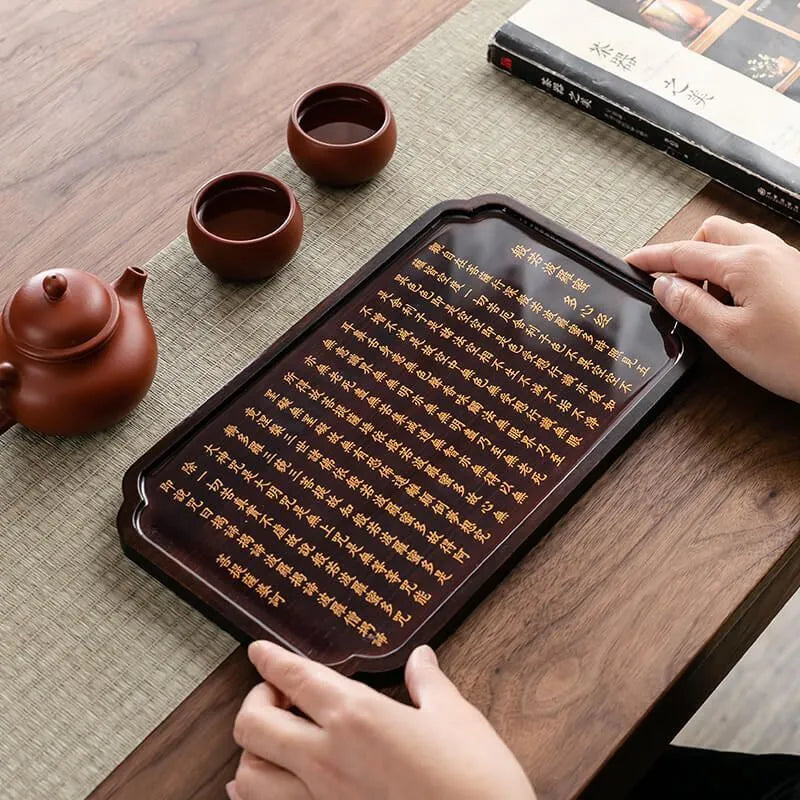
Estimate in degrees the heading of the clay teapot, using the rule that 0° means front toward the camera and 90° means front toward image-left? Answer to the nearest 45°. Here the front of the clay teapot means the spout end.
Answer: approximately 225°
